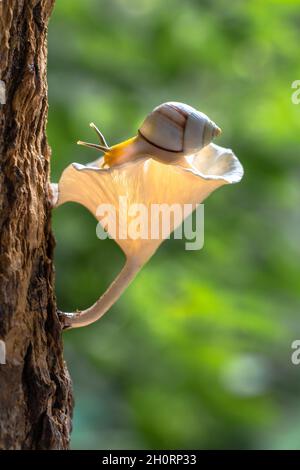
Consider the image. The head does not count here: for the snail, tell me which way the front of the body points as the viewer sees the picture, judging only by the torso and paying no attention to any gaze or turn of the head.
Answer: to the viewer's left
